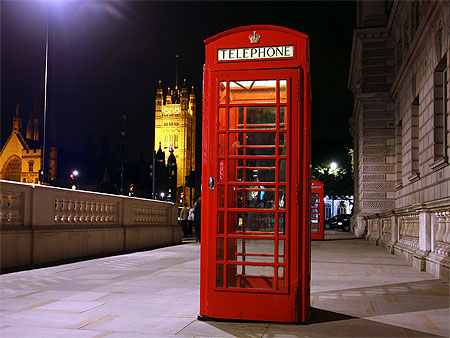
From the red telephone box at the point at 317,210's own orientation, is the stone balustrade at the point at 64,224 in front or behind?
in front

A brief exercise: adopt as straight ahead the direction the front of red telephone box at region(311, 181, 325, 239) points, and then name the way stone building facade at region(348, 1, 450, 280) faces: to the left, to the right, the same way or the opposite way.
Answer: to the right

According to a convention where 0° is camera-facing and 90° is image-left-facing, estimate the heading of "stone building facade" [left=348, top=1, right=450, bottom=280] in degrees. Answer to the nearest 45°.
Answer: approximately 90°

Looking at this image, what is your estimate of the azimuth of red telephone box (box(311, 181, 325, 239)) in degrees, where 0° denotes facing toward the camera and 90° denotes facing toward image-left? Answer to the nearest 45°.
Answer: approximately 0°

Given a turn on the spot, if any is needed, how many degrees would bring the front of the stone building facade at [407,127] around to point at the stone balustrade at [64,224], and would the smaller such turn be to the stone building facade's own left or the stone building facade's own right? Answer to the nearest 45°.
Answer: approximately 45° to the stone building facade's own left
